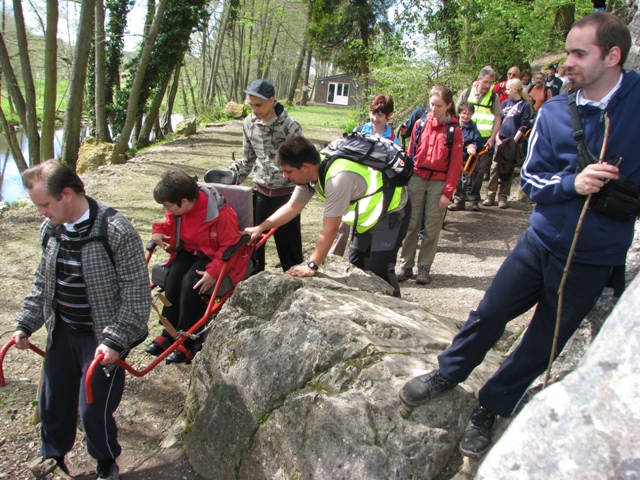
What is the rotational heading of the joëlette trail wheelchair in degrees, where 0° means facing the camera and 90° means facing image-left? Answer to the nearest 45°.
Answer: approximately 45°

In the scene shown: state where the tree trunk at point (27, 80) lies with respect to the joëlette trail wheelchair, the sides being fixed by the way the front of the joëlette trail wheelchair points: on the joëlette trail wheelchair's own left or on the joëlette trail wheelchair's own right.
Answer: on the joëlette trail wheelchair's own right

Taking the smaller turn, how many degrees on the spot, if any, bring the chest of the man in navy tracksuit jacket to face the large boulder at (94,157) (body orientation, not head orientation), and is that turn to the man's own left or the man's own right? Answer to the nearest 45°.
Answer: approximately 90° to the man's own right

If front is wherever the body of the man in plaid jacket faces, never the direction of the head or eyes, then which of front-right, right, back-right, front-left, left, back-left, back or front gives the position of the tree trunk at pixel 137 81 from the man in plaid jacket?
back-right

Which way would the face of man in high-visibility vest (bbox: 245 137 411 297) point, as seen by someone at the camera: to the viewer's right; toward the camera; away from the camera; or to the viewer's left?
to the viewer's left

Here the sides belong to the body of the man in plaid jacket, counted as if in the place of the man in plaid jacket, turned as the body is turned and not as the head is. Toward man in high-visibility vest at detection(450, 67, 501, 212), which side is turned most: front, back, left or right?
back

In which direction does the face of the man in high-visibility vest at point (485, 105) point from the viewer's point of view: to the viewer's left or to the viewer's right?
to the viewer's left

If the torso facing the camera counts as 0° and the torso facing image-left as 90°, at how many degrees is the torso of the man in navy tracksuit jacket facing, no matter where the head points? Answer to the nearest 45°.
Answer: approximately 45°
